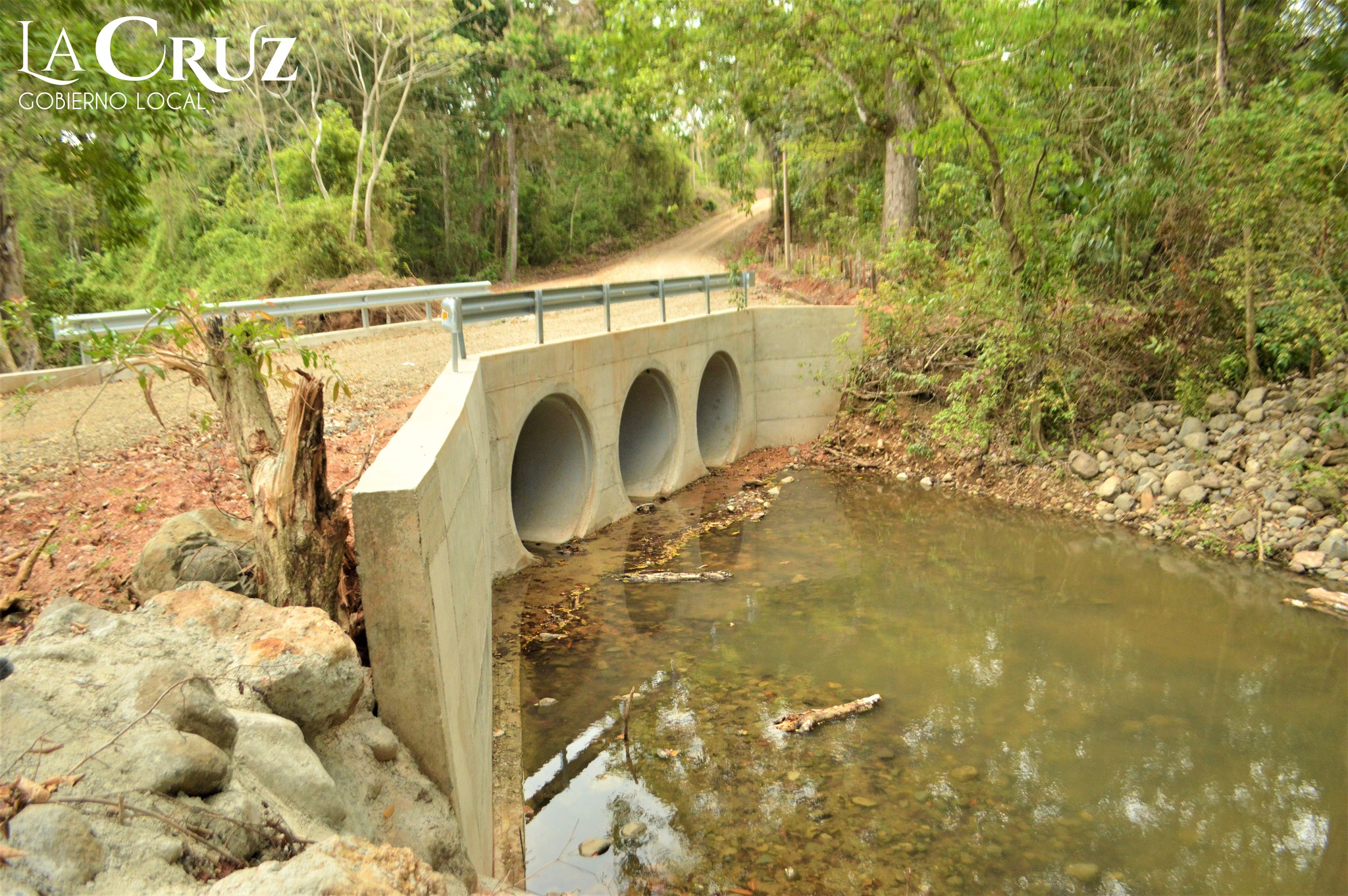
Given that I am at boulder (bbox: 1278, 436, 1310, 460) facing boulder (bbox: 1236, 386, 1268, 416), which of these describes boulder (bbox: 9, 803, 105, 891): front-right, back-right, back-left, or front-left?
back-left

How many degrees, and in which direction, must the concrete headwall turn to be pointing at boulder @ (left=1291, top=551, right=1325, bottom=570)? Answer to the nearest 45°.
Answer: approximately 45° to its left

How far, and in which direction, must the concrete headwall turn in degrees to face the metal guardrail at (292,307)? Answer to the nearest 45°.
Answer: approximately 180°

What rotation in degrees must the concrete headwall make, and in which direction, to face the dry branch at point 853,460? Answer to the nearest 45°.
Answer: approximately 90° to its left

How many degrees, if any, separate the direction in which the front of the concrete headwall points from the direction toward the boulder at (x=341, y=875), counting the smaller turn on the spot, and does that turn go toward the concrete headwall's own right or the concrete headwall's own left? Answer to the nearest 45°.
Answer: approximately 45° to the concrete headwall's own right
